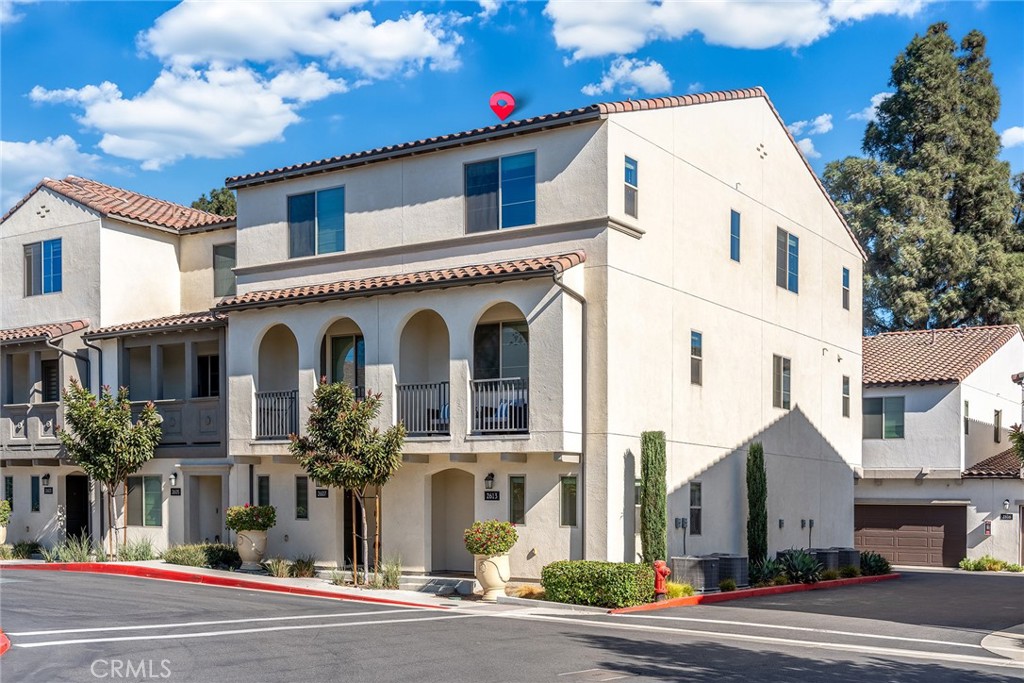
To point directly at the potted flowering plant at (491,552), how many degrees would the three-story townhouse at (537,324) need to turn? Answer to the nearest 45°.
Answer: approximately 45° to its left

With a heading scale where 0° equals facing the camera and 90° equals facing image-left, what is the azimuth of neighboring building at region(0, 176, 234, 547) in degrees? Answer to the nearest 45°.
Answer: approximately 45°

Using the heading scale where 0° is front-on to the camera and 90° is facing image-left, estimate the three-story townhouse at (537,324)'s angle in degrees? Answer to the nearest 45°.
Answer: approximately 45°

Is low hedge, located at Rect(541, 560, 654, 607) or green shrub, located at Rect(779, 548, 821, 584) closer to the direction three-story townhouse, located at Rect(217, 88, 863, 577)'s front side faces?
the low hedge
